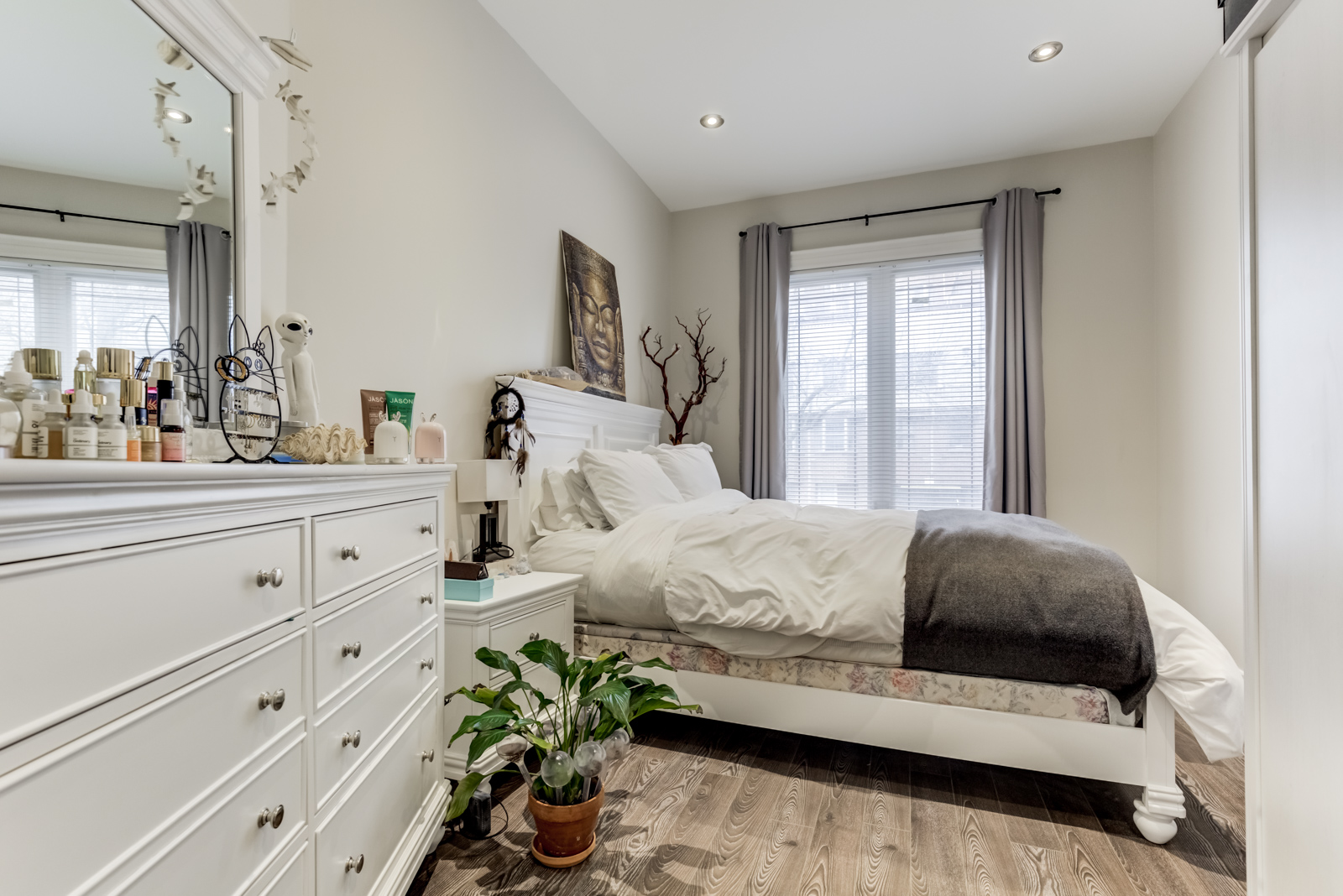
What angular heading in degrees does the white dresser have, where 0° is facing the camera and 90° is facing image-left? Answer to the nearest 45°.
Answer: approximately 315°

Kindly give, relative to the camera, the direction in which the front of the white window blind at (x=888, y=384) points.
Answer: facing the viewer

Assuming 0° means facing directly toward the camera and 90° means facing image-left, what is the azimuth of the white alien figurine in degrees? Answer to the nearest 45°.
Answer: approximately 315°

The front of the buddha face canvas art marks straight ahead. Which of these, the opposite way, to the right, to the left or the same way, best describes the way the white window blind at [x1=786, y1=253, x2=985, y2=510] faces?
to the right

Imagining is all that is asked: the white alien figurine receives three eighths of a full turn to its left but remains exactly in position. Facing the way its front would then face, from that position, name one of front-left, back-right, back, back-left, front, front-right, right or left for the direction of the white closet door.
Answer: back-right

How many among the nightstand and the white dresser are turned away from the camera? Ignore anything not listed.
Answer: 0

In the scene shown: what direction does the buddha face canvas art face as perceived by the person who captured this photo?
facing the viewer and to the right of the viewer

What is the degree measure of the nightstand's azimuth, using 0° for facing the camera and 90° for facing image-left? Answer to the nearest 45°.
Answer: approximately 315°

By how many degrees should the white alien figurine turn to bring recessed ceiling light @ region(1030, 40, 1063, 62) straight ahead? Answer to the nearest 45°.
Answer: approximately 45° to its left

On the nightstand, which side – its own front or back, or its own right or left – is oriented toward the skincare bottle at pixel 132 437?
right

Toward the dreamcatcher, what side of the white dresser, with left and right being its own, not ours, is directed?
left
